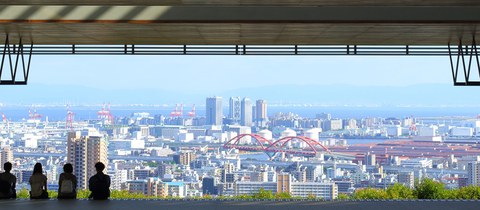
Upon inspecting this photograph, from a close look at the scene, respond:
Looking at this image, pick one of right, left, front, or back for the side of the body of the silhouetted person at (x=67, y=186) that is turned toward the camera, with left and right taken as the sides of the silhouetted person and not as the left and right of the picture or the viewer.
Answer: back

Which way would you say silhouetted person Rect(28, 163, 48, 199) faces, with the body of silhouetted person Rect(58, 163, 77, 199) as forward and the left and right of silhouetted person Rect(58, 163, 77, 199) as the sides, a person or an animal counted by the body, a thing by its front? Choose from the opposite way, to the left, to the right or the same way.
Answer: the same way

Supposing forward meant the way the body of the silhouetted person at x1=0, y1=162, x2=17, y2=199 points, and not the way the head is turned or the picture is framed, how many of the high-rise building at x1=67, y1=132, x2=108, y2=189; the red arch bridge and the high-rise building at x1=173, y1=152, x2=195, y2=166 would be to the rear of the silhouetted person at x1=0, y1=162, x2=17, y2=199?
0

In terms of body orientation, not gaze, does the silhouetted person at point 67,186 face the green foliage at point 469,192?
no

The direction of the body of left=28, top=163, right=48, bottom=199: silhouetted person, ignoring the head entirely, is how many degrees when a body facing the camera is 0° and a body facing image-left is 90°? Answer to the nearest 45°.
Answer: approximately 180°

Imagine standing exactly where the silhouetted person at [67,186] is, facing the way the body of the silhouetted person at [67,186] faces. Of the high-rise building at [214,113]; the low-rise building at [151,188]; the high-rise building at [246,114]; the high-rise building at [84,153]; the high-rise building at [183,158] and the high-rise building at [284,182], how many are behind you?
0

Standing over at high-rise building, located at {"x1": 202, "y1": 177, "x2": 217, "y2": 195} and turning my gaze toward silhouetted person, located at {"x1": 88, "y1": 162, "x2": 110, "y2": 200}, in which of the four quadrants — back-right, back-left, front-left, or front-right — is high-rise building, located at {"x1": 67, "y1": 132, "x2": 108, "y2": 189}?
front-right

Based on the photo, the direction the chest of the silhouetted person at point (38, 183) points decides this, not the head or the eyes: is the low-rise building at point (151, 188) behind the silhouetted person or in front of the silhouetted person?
in front

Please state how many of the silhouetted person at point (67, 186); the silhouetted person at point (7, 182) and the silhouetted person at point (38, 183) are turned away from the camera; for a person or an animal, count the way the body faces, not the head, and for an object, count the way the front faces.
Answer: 3

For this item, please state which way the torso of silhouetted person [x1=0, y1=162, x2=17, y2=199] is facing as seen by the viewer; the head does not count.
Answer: away from the camera

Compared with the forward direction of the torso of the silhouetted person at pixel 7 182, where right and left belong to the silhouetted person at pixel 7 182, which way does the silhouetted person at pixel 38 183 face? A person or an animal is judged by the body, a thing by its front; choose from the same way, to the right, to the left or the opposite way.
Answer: the same way

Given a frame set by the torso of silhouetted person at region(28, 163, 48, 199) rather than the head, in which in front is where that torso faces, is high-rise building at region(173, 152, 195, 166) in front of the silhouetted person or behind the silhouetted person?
in front

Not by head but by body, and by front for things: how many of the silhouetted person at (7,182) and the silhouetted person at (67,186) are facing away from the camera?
2

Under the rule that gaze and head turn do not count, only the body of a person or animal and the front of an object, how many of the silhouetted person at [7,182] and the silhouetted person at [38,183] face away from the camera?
2
